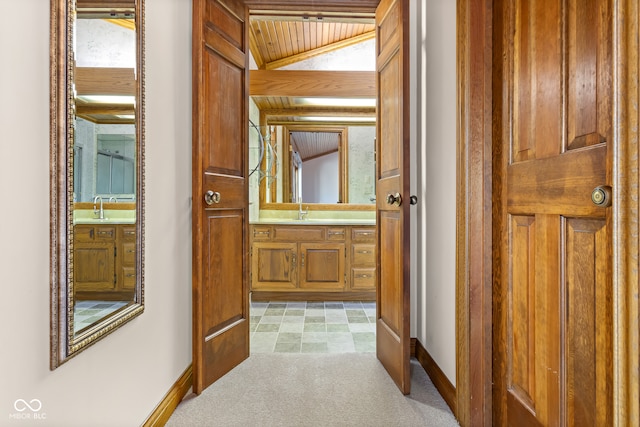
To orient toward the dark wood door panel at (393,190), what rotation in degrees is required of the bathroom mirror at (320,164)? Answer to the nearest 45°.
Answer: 0° — it already faces it

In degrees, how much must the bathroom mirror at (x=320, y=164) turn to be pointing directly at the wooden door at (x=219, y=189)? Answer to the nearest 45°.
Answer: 0° — it already faces it

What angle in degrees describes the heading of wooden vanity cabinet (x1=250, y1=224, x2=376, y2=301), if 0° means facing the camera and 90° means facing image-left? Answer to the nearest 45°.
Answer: approximately 0°

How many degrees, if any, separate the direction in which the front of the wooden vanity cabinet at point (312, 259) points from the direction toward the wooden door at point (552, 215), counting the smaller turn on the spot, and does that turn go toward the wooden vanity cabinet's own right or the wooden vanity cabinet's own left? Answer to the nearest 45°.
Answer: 0° — it already faces it

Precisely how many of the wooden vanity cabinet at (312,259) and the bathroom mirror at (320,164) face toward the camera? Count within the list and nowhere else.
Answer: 2

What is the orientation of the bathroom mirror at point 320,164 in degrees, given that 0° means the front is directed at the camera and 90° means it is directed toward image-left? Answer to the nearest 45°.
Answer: approximately 0°
